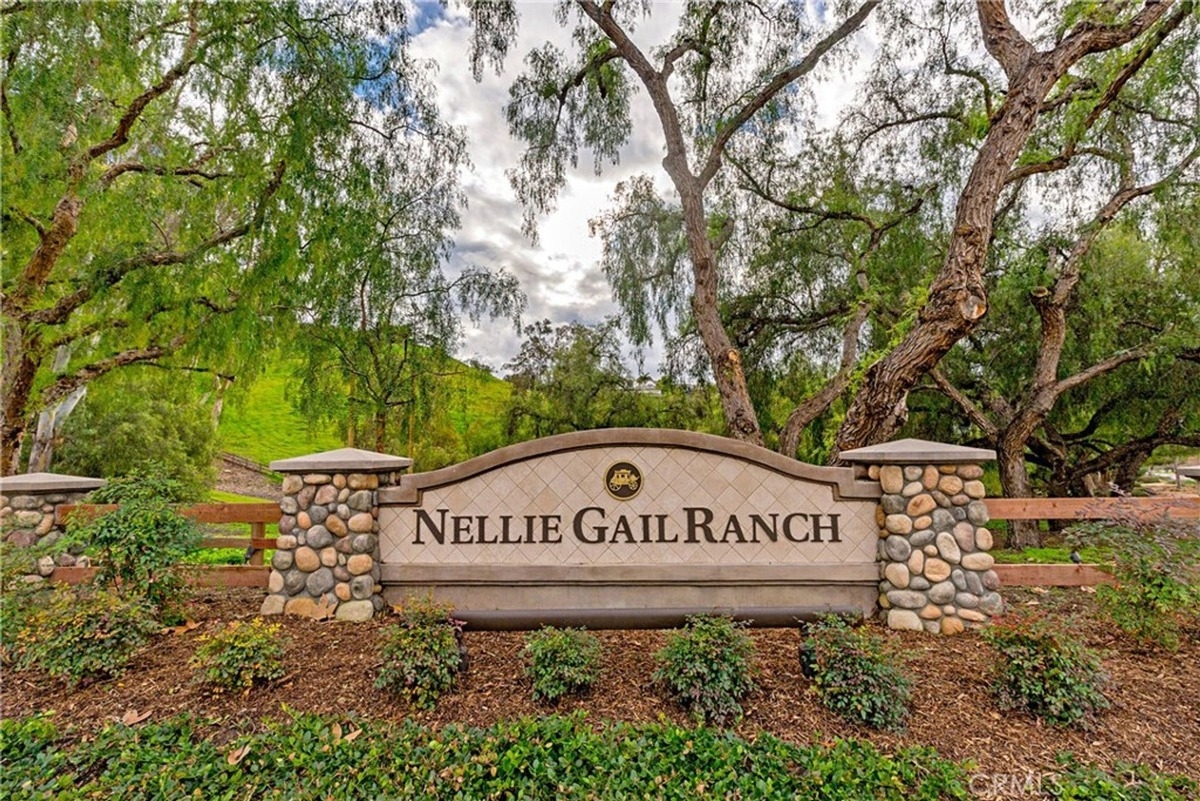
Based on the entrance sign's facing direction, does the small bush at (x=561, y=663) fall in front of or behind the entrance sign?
in front

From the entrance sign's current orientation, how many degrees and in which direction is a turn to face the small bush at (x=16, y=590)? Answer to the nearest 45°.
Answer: approximately 90° to its right

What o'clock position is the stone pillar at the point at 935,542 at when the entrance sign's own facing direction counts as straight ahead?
The stone pillar is roughly at 9 o'clock from the entrance sign.

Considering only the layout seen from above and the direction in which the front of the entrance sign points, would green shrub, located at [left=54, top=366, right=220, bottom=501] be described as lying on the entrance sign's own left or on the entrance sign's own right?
on the entrance sign's own right

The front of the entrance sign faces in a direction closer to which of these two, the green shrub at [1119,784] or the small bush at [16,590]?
the green shrub

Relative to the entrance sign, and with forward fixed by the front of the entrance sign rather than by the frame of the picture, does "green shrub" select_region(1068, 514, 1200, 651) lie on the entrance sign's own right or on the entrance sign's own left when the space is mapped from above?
on the entrance sign's own left

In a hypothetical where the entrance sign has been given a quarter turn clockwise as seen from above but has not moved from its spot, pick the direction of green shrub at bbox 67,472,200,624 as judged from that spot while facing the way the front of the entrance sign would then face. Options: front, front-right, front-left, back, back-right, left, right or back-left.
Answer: front

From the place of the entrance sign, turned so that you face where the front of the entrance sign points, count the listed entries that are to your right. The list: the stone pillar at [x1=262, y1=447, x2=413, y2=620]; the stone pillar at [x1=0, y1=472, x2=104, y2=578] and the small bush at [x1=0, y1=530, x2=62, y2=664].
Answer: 3

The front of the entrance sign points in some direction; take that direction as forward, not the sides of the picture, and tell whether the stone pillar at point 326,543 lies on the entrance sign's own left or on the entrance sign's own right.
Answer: on the entrance sign's own right

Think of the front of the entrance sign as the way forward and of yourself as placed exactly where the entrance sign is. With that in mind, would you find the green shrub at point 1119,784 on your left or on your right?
on your left

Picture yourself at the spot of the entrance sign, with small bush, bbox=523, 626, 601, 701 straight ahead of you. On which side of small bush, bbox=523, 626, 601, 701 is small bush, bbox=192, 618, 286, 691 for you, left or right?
right

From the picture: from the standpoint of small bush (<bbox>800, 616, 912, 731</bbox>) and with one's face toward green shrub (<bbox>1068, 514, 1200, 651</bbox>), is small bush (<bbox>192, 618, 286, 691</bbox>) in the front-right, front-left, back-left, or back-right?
back-left

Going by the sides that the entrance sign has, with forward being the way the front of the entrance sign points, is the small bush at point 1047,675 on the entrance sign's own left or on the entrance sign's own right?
on the entrance sign's own left

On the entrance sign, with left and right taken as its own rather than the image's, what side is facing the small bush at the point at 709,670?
front

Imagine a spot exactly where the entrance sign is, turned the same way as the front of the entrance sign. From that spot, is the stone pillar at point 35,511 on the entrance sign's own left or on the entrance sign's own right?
on the entrance sign's own right

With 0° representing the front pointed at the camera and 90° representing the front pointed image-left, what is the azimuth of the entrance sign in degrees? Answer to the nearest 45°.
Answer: approximately 0°

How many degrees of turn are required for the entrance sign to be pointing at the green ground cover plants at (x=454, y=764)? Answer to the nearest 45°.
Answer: approximately 45° to its right
